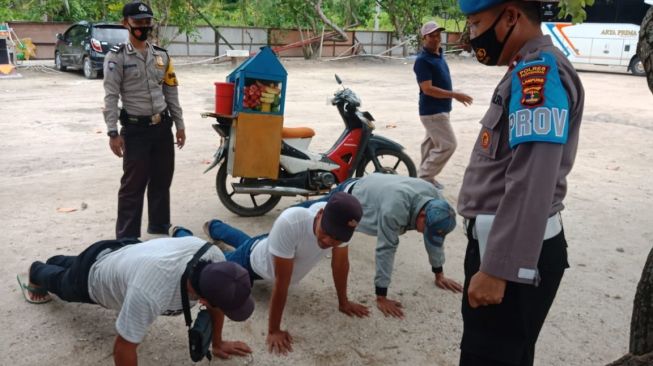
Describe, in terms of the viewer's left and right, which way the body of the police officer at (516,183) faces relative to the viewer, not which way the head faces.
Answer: facing to the left of the viewer

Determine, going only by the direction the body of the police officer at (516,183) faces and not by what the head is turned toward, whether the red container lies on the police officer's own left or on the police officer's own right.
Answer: on the police officer's own right

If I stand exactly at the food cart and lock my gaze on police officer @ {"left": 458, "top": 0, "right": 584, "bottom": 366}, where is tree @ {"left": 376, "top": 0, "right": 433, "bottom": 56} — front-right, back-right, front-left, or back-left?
back-left

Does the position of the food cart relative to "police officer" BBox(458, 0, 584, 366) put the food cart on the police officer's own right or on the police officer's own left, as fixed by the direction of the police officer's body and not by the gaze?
on the police officer's own right
